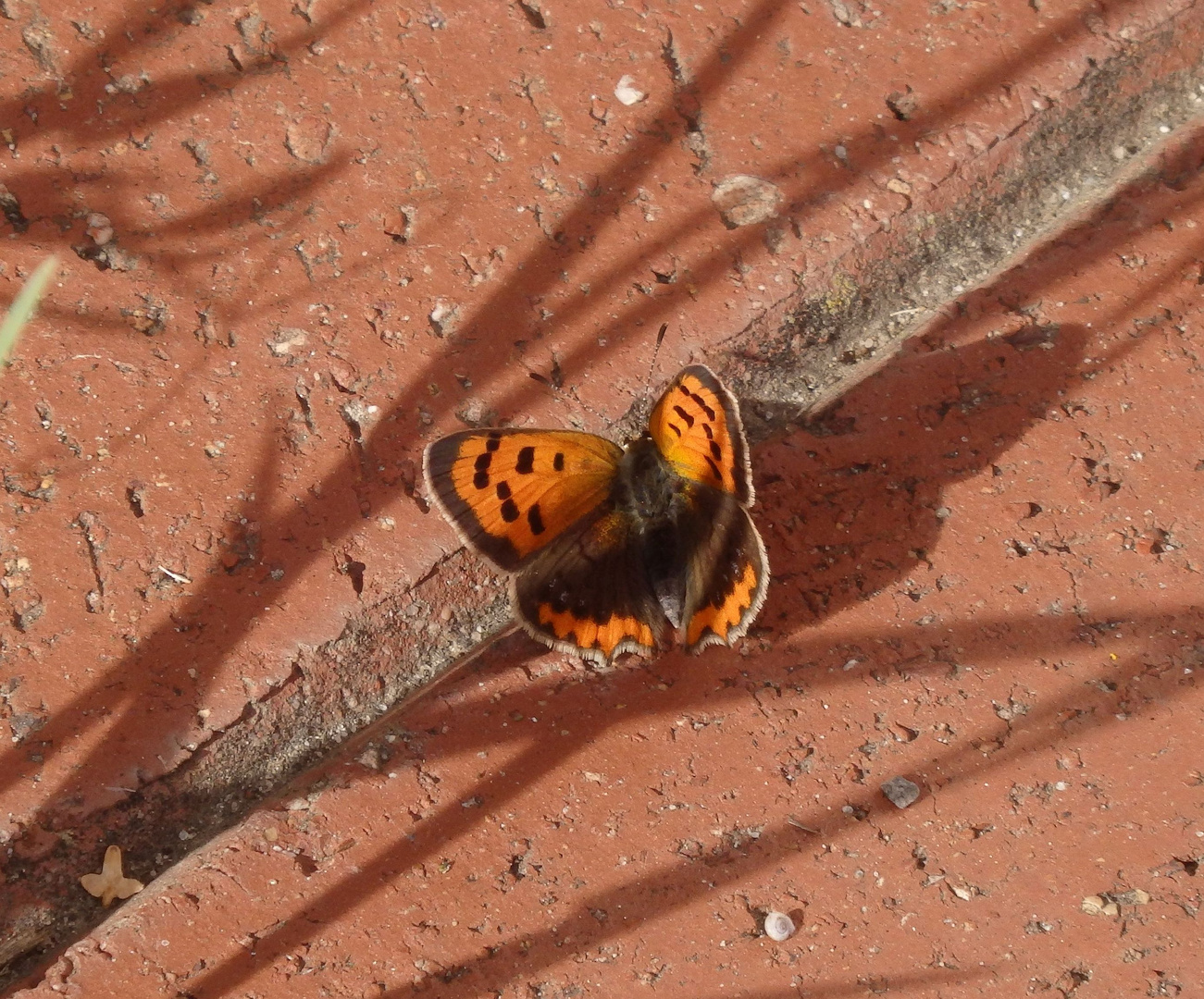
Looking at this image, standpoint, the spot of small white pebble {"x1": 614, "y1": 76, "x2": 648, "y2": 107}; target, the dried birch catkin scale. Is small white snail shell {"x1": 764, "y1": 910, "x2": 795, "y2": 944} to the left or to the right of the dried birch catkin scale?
left

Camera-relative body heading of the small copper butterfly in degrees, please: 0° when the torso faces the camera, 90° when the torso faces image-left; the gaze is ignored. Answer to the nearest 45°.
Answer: approximately 180°

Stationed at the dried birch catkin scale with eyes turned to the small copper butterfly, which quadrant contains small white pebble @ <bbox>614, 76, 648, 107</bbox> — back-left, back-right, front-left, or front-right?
front-left
